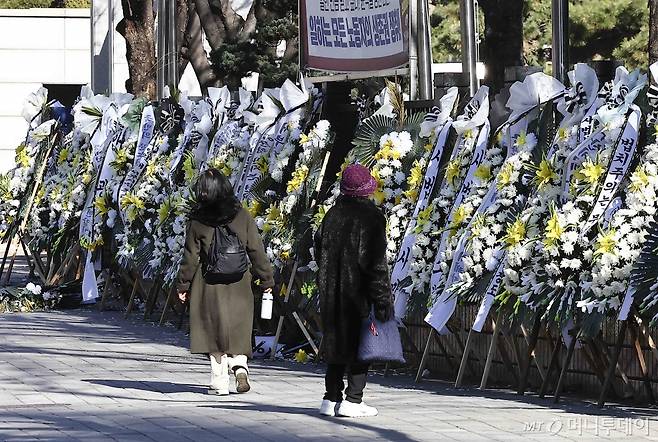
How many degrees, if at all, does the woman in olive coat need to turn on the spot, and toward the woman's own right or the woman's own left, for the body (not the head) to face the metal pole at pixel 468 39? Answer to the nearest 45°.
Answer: approximately 45° to the woman's own right

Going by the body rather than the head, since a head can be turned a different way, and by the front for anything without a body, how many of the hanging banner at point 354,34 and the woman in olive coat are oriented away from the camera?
1

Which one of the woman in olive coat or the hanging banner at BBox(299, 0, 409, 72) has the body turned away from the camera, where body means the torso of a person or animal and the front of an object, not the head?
the woman in olive coat

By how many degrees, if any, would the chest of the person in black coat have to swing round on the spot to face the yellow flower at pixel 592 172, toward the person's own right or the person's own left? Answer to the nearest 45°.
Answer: approximately 45° to the person's own right

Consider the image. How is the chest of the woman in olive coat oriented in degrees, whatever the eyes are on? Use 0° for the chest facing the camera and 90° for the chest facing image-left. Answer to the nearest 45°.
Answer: approximately 180°

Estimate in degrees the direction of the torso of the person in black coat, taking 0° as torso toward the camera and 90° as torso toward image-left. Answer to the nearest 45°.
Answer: approximately 225°

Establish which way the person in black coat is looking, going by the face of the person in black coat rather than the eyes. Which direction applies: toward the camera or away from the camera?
away from the camera
